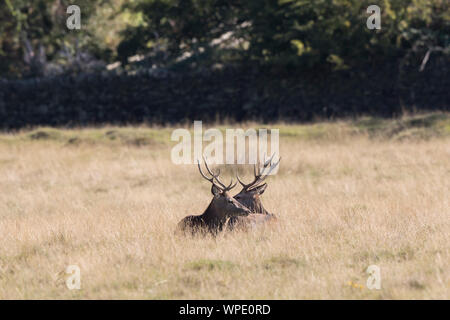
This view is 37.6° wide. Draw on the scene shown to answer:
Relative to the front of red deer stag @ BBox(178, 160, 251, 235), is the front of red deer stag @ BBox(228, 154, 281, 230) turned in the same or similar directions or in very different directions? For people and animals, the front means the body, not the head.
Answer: very different directions

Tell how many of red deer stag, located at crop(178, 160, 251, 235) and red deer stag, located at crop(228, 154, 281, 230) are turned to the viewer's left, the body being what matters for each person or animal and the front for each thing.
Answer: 1

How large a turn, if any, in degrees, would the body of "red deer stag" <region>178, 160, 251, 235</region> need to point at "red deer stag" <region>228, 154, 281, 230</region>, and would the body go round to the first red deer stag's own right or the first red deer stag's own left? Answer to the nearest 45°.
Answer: approximately 45° to the first red deer stag's own left

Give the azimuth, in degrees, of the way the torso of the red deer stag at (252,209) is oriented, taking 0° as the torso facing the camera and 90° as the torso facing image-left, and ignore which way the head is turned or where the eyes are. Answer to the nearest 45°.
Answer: approximately 90°

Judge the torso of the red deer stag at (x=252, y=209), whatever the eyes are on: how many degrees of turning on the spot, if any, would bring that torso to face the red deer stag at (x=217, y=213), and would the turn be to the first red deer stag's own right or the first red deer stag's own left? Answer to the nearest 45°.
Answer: approximately 45° to the first red deer stag's own left

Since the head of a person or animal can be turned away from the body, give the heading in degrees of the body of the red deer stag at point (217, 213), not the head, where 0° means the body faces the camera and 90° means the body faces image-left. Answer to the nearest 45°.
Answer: approximately 270°
